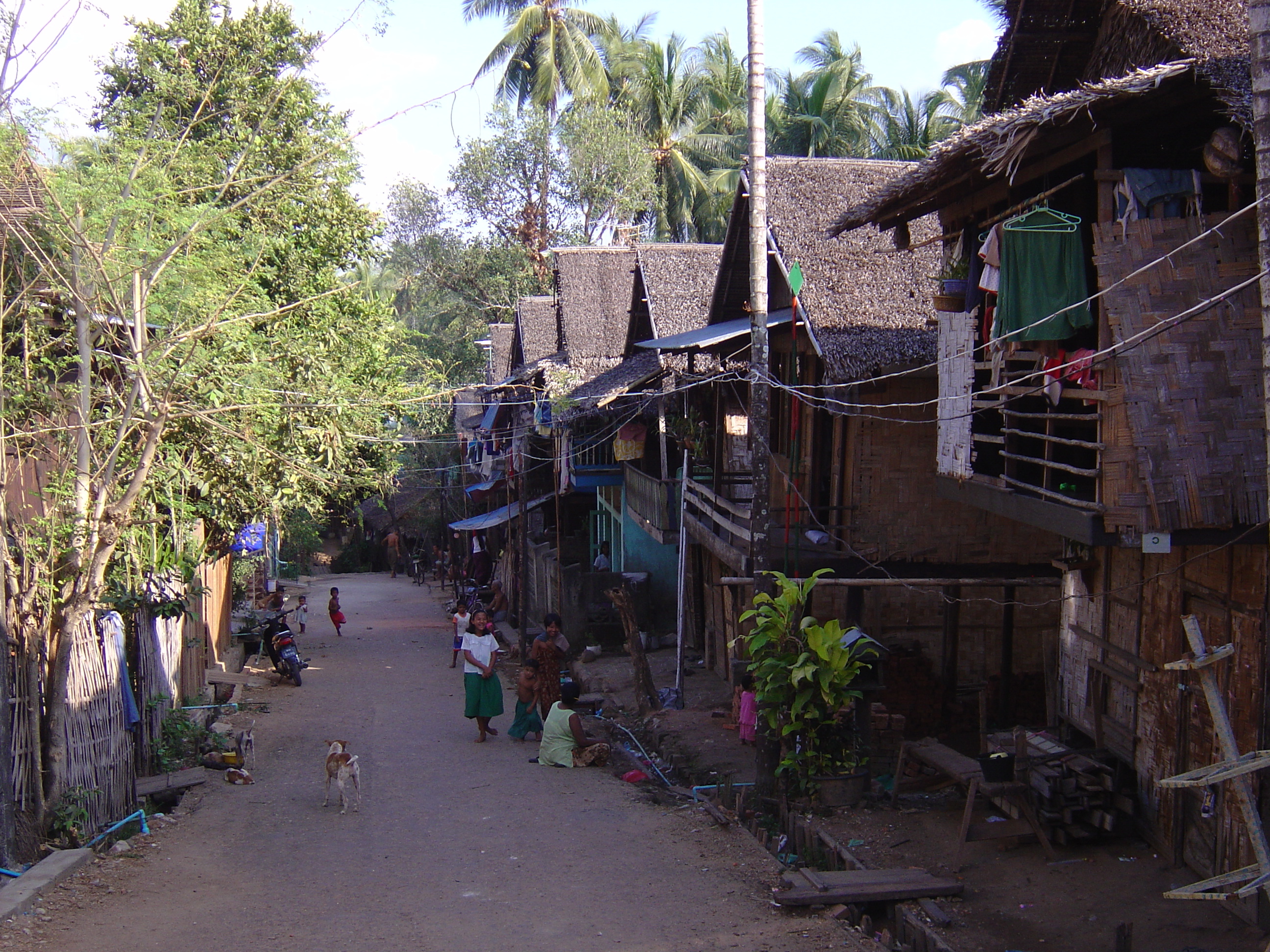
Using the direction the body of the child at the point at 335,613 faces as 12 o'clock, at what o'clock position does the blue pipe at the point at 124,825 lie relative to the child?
The blue pipe is roughly at 12 o'clock from the child.

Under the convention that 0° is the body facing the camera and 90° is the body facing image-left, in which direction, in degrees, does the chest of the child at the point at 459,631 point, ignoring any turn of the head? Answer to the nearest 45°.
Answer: approximately 0°

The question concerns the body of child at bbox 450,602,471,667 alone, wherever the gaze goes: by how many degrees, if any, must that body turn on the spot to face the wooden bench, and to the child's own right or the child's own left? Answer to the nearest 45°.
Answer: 0° — they already face it

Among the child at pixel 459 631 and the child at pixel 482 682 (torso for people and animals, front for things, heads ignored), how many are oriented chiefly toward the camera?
2

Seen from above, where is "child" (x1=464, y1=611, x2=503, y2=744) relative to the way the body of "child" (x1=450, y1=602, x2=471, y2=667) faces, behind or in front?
in front

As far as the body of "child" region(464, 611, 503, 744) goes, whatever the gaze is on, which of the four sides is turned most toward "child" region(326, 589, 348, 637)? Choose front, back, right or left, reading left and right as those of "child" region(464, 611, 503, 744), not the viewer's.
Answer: back

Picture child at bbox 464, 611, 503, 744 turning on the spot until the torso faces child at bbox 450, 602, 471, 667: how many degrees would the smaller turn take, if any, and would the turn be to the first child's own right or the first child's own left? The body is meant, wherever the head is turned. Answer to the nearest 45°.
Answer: approximately 180°

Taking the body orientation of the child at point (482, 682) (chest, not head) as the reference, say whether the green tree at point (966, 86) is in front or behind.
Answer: behind

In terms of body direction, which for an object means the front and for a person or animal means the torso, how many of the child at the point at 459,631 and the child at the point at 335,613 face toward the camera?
2
